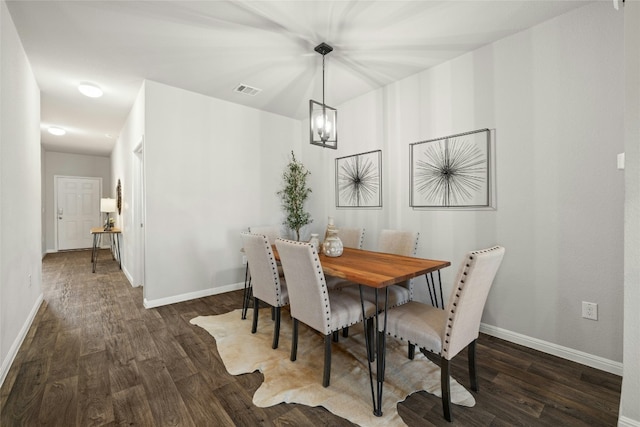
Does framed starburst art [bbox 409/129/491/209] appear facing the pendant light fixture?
yes

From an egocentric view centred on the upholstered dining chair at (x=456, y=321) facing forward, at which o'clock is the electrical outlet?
The electrical outlet is roughly at 3 o'clock from the upholstered dining chair.

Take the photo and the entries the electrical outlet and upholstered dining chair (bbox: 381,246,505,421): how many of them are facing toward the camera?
1

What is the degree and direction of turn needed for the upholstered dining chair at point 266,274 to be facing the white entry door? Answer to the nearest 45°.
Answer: approximately 90° to its left

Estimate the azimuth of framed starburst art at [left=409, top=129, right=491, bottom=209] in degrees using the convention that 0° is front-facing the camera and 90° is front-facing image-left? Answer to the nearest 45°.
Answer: approximately 45°

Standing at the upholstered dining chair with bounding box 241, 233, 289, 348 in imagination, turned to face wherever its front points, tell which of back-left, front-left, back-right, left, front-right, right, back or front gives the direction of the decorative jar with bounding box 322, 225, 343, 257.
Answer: front-right

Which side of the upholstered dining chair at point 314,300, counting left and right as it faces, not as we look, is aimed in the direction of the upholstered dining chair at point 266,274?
left

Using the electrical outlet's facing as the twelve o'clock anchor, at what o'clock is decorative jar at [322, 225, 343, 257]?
The decorative jar is roughly at 2 o'clock from the electrical outlet.

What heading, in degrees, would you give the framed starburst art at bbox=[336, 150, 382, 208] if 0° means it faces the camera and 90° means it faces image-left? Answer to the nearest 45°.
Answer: approximately 45°

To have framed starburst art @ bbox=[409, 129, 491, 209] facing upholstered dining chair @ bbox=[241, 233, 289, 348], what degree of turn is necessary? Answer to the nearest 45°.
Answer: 0° — it already faces it
